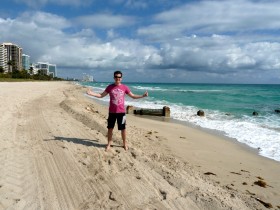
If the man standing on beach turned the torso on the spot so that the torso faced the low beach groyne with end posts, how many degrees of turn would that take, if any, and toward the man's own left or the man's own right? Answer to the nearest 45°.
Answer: approximately 180°

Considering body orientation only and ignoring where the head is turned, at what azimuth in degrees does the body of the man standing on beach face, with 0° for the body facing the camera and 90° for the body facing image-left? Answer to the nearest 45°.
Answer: approximately 0°
